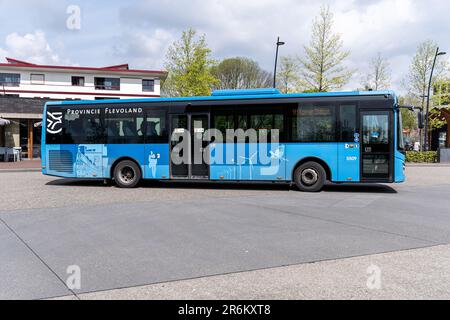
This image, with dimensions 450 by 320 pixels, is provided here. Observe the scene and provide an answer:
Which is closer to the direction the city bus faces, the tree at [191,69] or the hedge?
the hedge

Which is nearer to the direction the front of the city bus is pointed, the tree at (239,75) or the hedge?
the hedge

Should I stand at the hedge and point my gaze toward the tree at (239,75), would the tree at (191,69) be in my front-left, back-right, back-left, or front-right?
front-left

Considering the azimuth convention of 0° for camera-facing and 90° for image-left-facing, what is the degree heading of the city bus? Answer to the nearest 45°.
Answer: approximately 270°

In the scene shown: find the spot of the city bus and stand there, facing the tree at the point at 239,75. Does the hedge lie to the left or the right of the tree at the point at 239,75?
right

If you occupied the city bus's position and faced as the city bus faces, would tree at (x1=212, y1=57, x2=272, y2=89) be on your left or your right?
on your left

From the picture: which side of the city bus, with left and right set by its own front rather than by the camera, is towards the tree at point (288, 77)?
left

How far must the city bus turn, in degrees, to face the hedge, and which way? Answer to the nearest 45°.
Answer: approximately 45° to its left

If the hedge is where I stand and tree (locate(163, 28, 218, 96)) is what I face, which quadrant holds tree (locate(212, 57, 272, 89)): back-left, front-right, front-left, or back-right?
front-right

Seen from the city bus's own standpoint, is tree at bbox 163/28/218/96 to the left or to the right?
on its left

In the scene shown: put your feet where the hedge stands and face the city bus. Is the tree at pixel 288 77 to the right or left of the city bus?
right
